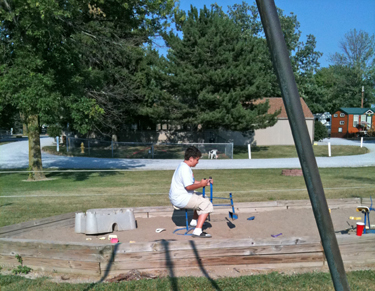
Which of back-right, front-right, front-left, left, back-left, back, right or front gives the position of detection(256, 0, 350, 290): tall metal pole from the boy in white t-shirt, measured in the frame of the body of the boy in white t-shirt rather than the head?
right

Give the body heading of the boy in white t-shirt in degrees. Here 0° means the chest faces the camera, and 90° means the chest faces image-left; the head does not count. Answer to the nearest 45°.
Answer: approximately 270°

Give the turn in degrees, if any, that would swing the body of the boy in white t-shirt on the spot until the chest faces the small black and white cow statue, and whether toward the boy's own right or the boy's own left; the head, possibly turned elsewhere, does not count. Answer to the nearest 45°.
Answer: approximately 90° to the boy's own left

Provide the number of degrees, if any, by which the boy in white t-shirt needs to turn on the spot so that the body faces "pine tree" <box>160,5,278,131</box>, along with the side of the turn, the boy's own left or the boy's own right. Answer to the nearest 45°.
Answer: approximately 90° to the boy's own left

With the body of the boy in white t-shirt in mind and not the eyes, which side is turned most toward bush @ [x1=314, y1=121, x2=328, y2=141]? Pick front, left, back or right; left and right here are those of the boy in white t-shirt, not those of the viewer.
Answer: left

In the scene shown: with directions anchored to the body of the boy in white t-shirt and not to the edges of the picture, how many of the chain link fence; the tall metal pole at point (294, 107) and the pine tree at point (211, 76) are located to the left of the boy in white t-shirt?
2

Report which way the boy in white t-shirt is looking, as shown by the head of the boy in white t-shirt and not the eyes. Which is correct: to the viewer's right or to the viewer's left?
to the viewer's right

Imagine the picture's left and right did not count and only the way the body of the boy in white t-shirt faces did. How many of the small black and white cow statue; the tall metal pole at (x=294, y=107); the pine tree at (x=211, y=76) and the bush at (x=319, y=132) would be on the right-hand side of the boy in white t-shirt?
1
